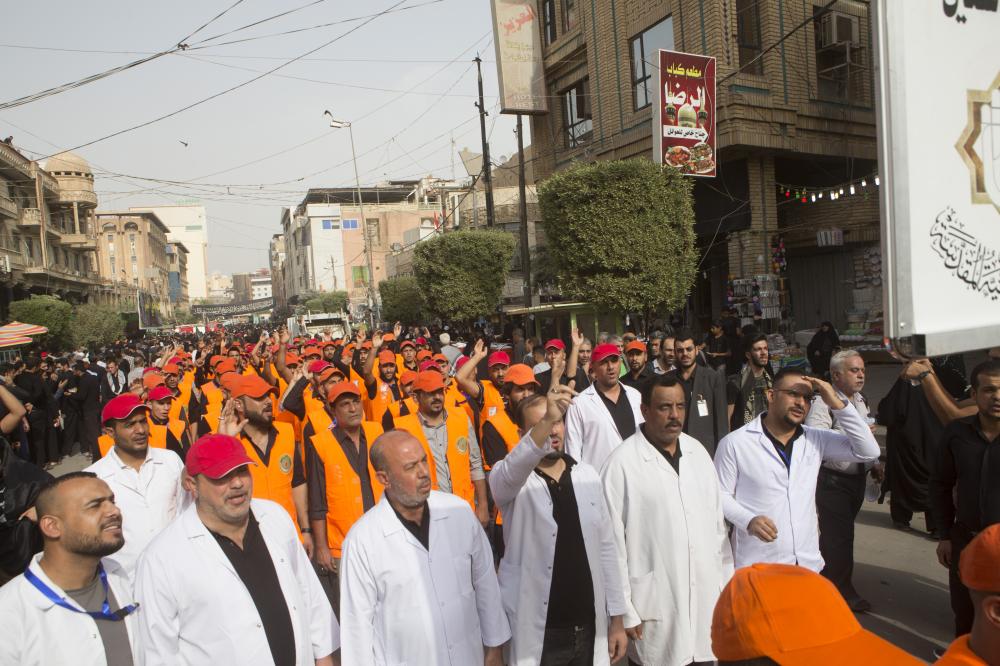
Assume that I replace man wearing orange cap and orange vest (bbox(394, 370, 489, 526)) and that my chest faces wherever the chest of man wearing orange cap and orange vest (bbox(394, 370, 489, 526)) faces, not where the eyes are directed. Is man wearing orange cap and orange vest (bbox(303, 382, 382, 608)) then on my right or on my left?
on my right

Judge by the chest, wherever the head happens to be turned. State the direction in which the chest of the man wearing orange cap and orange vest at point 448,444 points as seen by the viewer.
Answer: toward the camera

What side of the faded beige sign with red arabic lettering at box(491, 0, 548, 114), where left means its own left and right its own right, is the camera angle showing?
front

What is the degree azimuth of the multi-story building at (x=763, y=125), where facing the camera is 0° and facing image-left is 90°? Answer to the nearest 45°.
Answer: approximately 45°

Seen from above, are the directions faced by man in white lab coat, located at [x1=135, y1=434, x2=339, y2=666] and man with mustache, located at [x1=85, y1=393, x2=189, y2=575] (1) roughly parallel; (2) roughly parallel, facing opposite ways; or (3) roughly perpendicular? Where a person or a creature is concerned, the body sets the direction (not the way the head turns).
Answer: roughly parallel

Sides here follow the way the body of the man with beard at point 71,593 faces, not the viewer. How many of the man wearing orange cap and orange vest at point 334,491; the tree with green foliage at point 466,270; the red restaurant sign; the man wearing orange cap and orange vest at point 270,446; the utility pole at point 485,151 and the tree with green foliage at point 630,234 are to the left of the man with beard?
6

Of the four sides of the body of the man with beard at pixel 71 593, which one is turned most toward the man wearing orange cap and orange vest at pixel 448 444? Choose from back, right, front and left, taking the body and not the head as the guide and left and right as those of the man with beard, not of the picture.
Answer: left

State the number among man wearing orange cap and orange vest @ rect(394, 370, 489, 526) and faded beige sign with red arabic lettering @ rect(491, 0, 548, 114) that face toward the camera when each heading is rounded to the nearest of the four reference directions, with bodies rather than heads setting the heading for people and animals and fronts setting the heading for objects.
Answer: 2

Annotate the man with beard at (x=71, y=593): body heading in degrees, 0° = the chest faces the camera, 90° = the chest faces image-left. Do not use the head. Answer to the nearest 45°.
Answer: approximately 315°

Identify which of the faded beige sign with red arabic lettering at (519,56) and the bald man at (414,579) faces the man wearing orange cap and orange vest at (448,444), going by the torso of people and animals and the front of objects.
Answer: the faded beige sign with red arabic lettering

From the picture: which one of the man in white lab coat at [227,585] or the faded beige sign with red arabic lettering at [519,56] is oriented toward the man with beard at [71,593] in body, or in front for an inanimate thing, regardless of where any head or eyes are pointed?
the faded beige sign with red arabic lettering

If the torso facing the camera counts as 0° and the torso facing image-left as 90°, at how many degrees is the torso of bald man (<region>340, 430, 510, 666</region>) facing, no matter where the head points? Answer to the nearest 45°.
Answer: approximately 315°

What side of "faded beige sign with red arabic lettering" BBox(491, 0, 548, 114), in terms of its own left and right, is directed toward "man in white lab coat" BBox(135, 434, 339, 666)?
front

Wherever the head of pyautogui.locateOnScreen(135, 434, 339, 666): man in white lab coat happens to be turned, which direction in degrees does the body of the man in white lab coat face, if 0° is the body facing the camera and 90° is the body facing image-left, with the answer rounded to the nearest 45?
approximately 315°
